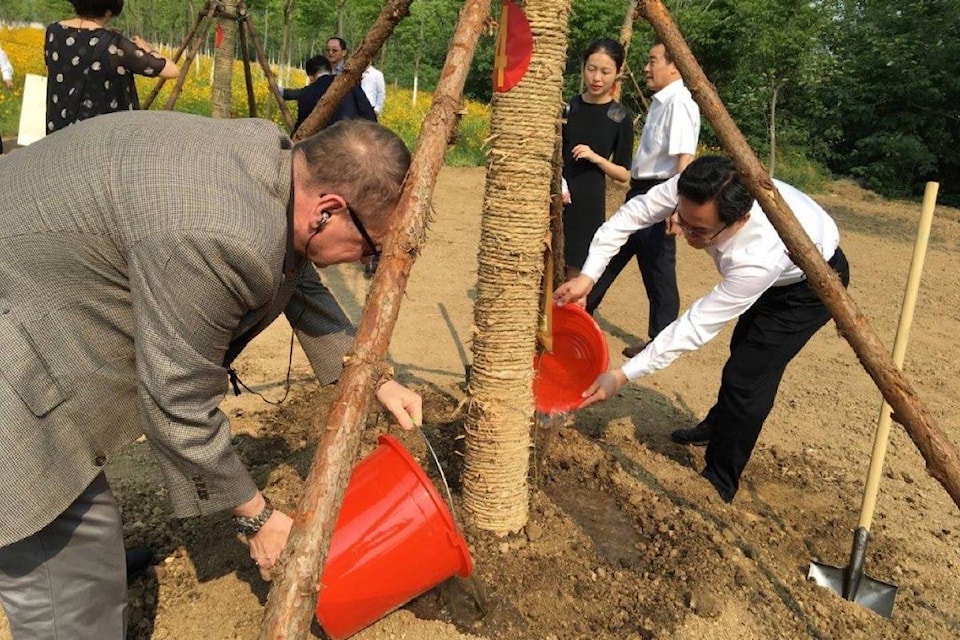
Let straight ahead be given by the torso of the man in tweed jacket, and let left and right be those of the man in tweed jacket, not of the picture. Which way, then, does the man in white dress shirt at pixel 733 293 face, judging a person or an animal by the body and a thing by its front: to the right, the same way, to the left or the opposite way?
the opposite way

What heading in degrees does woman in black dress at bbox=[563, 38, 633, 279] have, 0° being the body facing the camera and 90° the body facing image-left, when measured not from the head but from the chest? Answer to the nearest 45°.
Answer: approximately 45°

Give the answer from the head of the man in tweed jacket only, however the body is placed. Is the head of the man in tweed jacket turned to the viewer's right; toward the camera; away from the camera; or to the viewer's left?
to the viewer's right

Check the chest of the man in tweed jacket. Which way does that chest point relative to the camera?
to the viewer's right

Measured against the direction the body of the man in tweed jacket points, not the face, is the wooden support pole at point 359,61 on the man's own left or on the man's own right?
on the man's own left

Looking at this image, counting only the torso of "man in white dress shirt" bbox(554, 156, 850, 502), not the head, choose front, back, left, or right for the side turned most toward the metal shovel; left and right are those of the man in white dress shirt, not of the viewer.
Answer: left

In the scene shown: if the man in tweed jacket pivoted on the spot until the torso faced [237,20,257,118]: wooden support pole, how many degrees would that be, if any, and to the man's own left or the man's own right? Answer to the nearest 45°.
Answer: approximately 90° to the man's own left
